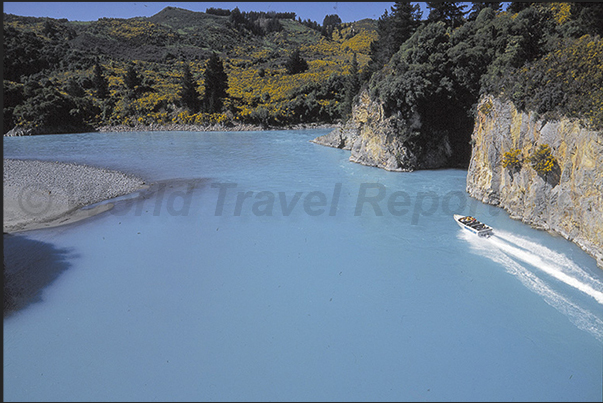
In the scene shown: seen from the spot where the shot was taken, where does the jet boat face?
facing away from the viewer and to the left of the viewer

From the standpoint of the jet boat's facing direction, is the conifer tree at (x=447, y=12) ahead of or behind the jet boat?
ahead
